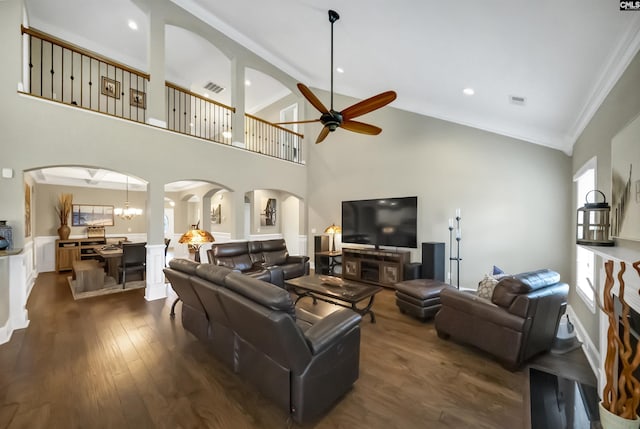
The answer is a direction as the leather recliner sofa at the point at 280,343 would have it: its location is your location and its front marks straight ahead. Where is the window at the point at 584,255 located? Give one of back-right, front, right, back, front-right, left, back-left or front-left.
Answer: front-right

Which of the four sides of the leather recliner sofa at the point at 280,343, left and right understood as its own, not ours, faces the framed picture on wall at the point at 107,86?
left

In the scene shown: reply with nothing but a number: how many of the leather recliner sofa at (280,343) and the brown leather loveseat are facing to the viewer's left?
0

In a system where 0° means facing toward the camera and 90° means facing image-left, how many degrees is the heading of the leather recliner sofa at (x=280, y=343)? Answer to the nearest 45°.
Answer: approximately 225°

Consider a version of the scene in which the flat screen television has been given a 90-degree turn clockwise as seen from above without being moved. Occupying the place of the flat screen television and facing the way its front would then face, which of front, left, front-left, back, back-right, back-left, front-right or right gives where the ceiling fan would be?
back-left

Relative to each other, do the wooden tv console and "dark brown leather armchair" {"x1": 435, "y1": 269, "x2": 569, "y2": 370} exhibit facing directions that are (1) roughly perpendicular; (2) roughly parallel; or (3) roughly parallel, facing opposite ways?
roughly perpendicular

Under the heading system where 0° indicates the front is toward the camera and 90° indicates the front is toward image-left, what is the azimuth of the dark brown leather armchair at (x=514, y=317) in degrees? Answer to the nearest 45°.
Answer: approximately 135°

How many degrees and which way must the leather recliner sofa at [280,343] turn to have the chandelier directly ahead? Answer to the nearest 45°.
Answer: approximately 90° to its left

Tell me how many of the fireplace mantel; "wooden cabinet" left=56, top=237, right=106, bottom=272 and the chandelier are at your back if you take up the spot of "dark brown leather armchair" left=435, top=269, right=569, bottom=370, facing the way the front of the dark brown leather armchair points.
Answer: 1

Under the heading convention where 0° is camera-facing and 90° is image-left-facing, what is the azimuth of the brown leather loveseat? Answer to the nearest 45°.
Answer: approximately 315°
